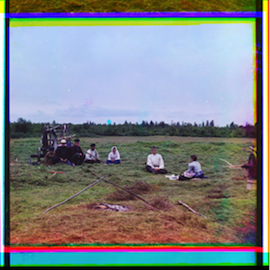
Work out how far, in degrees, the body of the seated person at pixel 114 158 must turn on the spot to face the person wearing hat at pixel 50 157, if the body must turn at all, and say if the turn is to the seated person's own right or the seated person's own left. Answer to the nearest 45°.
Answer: approximately 90° to the seated person's own right

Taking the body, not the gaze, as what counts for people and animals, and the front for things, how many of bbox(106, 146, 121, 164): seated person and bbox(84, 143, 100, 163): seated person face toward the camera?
2

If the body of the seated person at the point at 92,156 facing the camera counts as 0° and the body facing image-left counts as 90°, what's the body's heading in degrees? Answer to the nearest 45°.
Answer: approximately 0°
